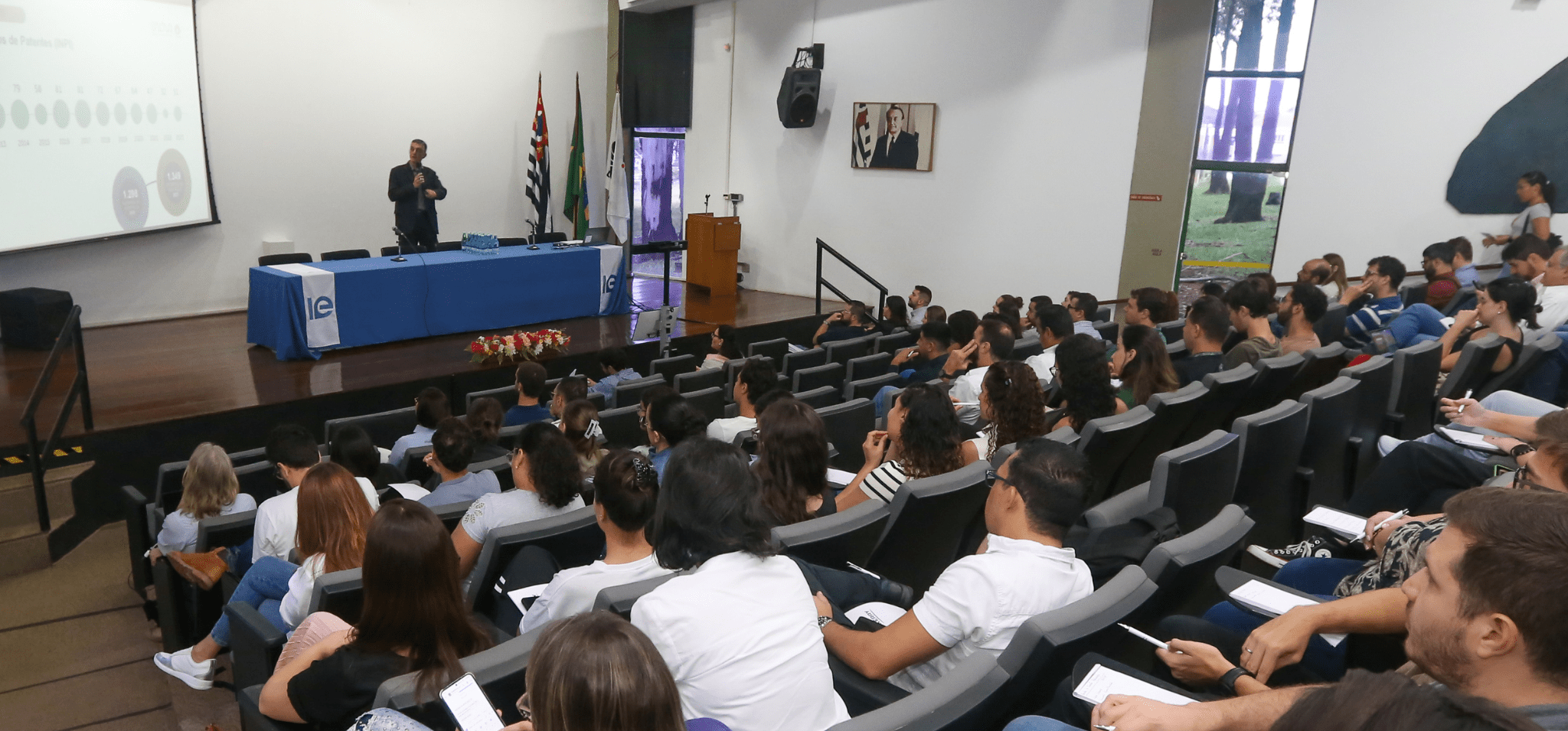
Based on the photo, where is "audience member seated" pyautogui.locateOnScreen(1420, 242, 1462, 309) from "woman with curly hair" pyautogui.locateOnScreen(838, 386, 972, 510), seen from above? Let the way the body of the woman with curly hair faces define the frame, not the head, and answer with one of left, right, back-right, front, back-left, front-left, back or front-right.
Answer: right

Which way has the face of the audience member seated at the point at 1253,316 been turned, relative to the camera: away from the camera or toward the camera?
away from the camera

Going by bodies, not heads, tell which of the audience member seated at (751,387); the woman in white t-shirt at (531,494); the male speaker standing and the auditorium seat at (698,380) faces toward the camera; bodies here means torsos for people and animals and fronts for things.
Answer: the male speaker standing

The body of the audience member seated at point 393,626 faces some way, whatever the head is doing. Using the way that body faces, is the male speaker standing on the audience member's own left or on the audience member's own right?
on the audience member's own right

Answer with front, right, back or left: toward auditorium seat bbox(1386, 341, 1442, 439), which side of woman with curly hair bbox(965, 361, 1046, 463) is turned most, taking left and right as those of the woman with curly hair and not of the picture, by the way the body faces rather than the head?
right

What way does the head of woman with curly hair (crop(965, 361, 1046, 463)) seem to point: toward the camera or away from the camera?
away from the camera

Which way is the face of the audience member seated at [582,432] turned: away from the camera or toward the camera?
away from the camera

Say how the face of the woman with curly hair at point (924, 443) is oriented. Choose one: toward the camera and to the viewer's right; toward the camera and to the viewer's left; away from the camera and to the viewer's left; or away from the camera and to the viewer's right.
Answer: away from the camera and to the viewer's left

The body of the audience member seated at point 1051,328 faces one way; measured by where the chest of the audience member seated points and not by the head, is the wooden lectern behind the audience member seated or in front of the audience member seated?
in front

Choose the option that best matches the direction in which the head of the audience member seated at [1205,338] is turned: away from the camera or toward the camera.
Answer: away from the camera

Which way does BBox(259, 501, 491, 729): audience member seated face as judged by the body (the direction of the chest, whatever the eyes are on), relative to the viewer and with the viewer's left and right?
facing away from the viewer and to the left of the viewer

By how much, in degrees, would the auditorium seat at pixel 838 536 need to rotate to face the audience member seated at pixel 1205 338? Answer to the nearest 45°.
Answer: approximately 90° to its right

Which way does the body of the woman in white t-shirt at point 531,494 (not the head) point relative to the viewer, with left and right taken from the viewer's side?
facing away from the viewer and to the left of the viewer

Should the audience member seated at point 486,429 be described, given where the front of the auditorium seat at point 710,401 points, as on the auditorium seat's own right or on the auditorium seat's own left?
on the auditorium seat's own left

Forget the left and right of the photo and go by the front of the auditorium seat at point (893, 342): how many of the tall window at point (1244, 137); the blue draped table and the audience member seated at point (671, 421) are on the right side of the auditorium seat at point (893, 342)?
1
